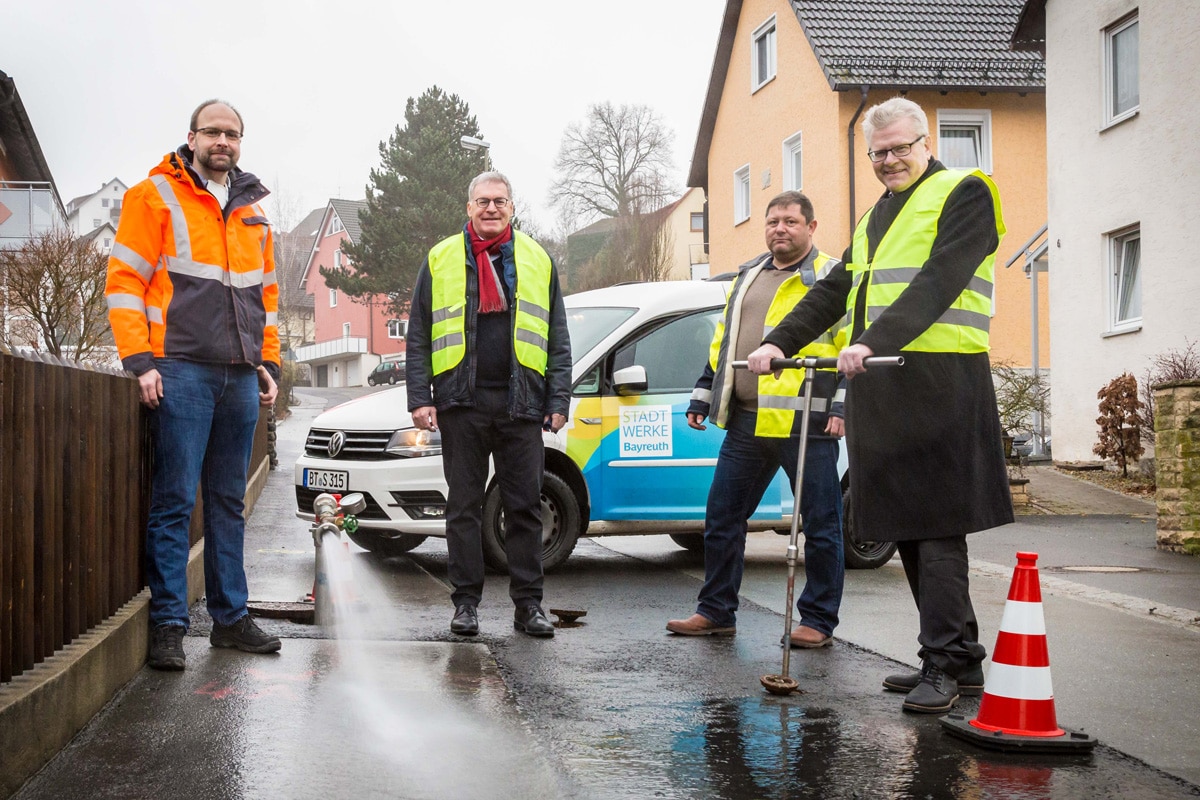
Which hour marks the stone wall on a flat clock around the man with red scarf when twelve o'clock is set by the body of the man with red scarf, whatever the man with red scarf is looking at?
The stone wall is roughly at 8 o'clock from the man with red scarf.

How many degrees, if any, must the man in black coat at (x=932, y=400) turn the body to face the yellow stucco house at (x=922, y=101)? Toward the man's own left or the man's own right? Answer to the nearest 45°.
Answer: approximately 135° to the man's own right

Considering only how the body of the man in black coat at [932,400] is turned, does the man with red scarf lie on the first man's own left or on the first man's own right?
on the first man's own right

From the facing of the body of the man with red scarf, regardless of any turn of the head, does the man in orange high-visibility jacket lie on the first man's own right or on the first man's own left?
on the first man's own right

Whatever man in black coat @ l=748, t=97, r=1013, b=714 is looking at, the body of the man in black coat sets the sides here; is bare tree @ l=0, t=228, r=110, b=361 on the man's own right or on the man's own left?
on the man's own right

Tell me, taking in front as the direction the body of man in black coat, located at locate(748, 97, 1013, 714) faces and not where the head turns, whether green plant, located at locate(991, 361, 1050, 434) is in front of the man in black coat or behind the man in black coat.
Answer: behind

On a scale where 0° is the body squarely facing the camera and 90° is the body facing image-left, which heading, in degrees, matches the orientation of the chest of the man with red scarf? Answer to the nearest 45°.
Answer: approximately 0°

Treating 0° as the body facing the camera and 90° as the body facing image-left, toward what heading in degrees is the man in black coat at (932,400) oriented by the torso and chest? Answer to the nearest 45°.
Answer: approximately 45°
